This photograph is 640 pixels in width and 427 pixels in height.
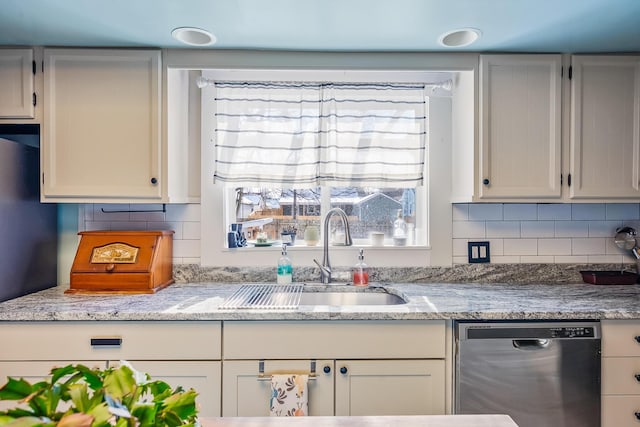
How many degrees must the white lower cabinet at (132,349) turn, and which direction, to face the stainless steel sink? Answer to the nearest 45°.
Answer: approximately 90° to its left

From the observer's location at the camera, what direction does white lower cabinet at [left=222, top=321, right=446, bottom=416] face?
facing the viewer

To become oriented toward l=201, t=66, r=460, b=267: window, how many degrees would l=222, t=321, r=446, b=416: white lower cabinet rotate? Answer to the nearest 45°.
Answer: approximately 180°

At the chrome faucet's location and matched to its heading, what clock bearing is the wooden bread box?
The wooden bread box is roughly at 4 o'clock from the chrome faucet.

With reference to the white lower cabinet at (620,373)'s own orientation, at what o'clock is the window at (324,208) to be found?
The window is roughly at 3 o'clock from the white lower cabinet.

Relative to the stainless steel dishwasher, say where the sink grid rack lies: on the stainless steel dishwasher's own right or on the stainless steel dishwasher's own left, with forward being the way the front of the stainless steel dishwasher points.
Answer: on the stainless steel dishwasher's own right

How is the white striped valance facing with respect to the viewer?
toward the camera

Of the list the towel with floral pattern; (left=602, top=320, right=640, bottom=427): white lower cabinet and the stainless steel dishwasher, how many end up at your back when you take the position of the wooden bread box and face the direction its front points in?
0

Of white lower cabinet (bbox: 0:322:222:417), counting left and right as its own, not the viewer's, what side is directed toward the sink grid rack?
left

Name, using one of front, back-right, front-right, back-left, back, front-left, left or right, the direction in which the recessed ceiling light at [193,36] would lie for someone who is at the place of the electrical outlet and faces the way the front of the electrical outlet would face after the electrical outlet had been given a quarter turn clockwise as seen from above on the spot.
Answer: front-left

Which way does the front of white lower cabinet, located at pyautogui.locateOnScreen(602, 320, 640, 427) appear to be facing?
toward the camera

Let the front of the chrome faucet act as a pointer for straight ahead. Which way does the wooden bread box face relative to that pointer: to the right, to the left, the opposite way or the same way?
the same way
